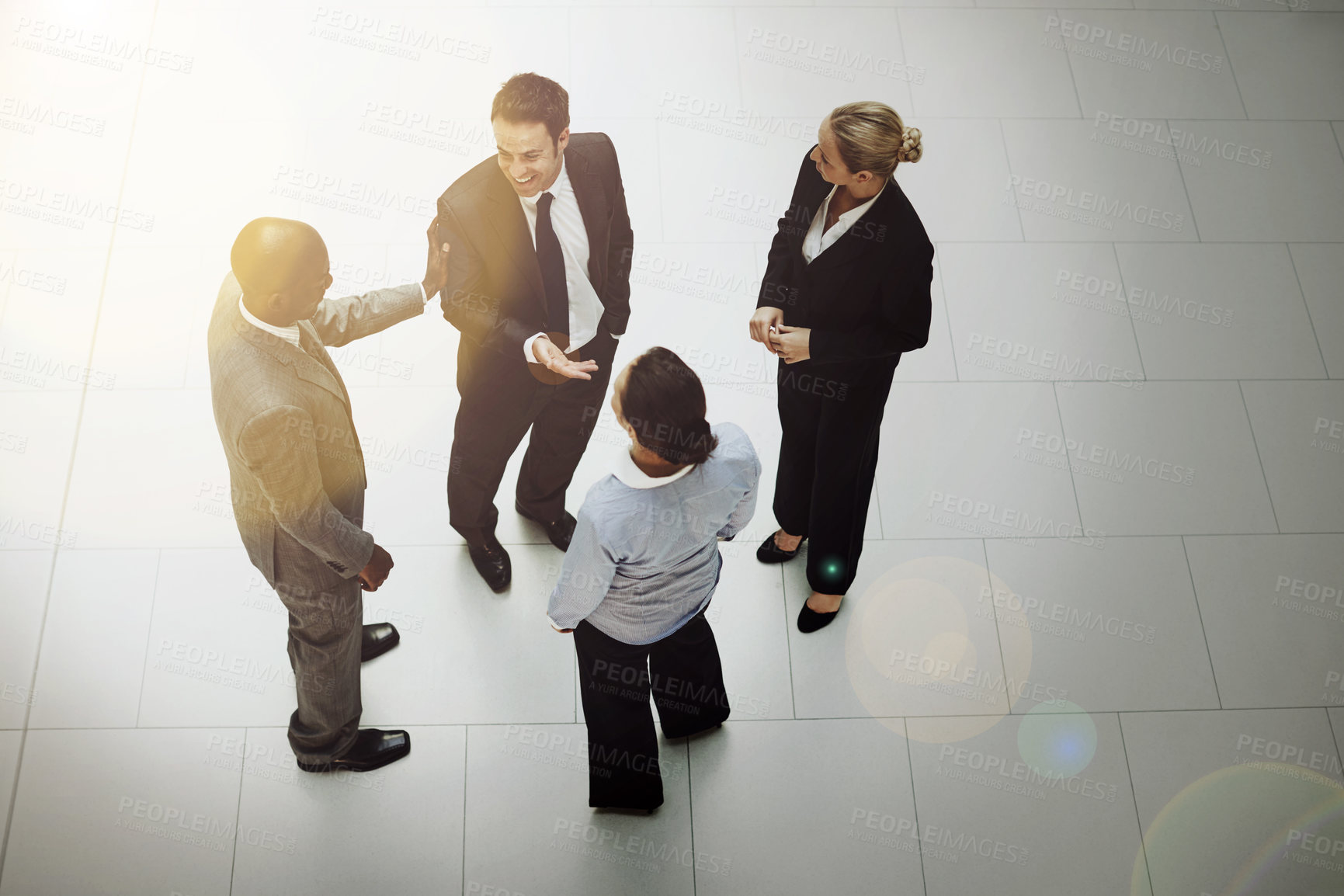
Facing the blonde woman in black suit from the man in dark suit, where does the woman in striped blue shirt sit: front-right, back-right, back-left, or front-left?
front-right

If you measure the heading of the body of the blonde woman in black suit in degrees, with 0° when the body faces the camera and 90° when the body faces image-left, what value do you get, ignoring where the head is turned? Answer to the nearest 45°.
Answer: approximately 45°

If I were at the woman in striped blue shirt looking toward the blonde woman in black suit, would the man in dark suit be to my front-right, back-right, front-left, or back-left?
front-left

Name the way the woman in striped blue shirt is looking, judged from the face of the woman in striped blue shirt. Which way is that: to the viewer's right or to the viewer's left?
to the viewer's left

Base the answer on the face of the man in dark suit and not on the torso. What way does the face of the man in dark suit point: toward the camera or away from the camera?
toward the camera

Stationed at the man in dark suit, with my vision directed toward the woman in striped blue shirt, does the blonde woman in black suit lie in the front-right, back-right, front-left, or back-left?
front-left
